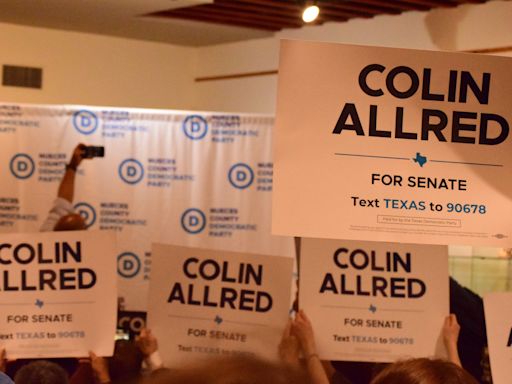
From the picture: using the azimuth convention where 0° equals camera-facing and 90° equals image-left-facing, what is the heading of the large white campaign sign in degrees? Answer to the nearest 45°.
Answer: approximately 0°

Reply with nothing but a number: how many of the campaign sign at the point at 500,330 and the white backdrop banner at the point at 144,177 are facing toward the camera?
2

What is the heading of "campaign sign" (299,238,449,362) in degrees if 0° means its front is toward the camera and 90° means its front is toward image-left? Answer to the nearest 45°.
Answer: approximately 0°

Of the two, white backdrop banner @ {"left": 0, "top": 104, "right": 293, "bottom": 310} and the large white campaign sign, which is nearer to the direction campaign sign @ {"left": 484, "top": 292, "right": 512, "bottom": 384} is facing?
the large white campaign sign

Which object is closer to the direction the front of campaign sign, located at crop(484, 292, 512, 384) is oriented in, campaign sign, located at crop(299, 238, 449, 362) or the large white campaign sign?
the large white campaign sign

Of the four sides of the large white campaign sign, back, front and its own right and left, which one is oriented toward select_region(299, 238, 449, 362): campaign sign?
back
